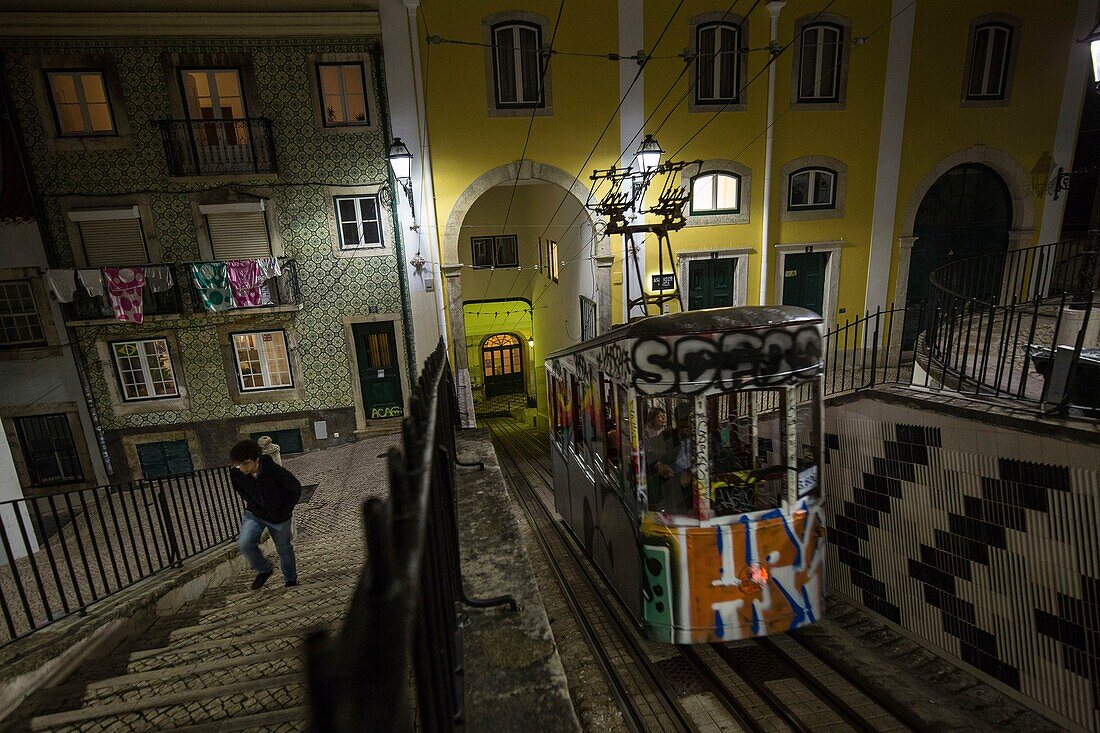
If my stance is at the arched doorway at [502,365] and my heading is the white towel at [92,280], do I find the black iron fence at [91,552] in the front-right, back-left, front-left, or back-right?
front-left

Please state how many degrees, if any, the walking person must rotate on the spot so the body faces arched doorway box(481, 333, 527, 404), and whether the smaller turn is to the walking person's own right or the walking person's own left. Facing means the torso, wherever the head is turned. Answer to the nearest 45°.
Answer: approximately 180°

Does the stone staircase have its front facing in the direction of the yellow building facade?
no

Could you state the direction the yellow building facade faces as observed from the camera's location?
facing the viewer

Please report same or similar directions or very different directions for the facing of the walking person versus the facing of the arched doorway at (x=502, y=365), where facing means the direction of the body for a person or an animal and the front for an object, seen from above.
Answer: same or similar directions

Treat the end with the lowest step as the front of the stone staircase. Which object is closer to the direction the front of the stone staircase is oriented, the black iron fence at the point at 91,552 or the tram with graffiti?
the tram with graffiti

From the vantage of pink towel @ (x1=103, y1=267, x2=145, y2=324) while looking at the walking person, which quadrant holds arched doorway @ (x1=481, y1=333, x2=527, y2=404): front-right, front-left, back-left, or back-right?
back-left

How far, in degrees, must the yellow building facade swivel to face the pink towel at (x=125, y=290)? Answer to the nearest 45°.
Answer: approximately 45° to its right

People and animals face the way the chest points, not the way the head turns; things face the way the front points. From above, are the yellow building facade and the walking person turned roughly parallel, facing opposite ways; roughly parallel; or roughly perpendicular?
roughly parallel

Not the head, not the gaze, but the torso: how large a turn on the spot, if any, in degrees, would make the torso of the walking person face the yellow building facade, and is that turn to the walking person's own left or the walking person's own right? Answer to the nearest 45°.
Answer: approximately 135° to the walking person's own left

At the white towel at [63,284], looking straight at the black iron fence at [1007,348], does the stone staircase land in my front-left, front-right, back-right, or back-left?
front-right
